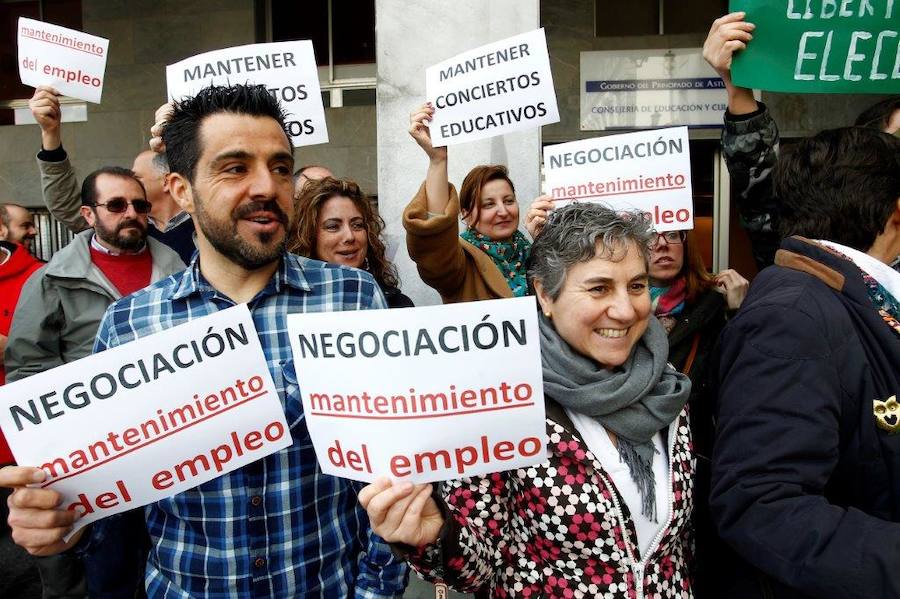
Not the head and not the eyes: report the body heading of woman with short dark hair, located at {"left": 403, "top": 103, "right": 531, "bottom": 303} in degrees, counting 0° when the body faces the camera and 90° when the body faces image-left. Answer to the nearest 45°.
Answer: approximately 315°

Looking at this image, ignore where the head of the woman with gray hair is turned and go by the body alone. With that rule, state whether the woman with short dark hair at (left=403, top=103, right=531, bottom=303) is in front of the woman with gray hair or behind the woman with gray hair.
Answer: behind

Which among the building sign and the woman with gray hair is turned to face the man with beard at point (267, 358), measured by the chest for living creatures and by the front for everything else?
the building sign

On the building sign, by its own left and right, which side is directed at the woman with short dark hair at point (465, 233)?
front

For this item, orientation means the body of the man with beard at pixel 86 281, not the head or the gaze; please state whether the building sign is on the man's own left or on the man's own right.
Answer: on the man's own left

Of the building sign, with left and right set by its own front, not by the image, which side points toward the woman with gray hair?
front

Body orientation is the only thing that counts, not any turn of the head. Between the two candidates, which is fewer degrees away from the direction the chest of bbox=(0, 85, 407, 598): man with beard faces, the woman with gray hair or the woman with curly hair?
the woman with gray hair

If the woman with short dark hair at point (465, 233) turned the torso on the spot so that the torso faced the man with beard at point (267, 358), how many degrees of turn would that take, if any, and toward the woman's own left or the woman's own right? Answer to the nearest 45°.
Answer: approximately 45° to the woman's own right

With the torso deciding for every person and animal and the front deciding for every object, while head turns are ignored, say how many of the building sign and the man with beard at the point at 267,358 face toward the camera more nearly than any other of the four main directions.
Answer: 2

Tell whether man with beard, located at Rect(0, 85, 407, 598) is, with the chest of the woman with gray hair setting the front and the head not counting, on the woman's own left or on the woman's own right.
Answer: on the woman's own right

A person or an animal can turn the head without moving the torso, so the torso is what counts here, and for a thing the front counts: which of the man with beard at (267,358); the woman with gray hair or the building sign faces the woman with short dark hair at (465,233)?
the building sign

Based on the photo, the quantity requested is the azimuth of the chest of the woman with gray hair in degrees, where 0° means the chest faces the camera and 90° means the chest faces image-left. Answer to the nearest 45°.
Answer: approximately 315°
